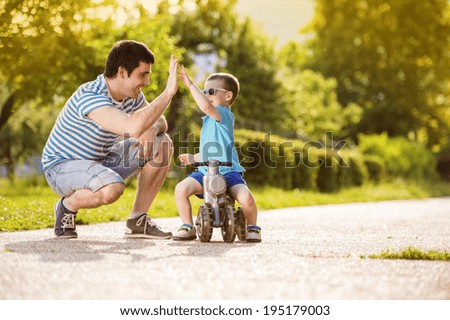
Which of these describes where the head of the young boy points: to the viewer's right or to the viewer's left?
to the viewer's left

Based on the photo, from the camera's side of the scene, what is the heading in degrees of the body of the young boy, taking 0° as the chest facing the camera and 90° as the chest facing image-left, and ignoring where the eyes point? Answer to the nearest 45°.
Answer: approximately 45°

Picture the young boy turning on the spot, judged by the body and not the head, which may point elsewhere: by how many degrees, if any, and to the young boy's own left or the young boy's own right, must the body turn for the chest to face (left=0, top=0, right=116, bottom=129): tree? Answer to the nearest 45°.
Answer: approximately 90° to the young boy's own right

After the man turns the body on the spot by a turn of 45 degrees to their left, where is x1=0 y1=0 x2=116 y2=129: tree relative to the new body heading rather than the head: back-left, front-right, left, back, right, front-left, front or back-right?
front-left

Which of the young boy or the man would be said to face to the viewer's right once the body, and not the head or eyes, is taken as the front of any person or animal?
the man

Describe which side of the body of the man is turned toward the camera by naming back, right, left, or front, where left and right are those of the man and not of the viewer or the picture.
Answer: right

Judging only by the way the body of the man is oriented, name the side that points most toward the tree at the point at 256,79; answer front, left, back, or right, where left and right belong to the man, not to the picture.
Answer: left

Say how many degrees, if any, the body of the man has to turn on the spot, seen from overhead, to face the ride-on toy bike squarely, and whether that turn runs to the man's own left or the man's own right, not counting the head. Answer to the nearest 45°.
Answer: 0° — they already face it

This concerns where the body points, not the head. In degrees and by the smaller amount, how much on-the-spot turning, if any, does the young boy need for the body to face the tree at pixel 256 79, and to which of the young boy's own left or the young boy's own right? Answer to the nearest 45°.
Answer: approximately 135° to the young boy's own right

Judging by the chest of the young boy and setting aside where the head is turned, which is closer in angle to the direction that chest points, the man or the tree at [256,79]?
the man

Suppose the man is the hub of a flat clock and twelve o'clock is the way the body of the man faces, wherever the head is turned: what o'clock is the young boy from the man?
The young boy is roughly at 12 o'clock from the man.

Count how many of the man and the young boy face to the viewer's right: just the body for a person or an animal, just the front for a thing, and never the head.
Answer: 1
